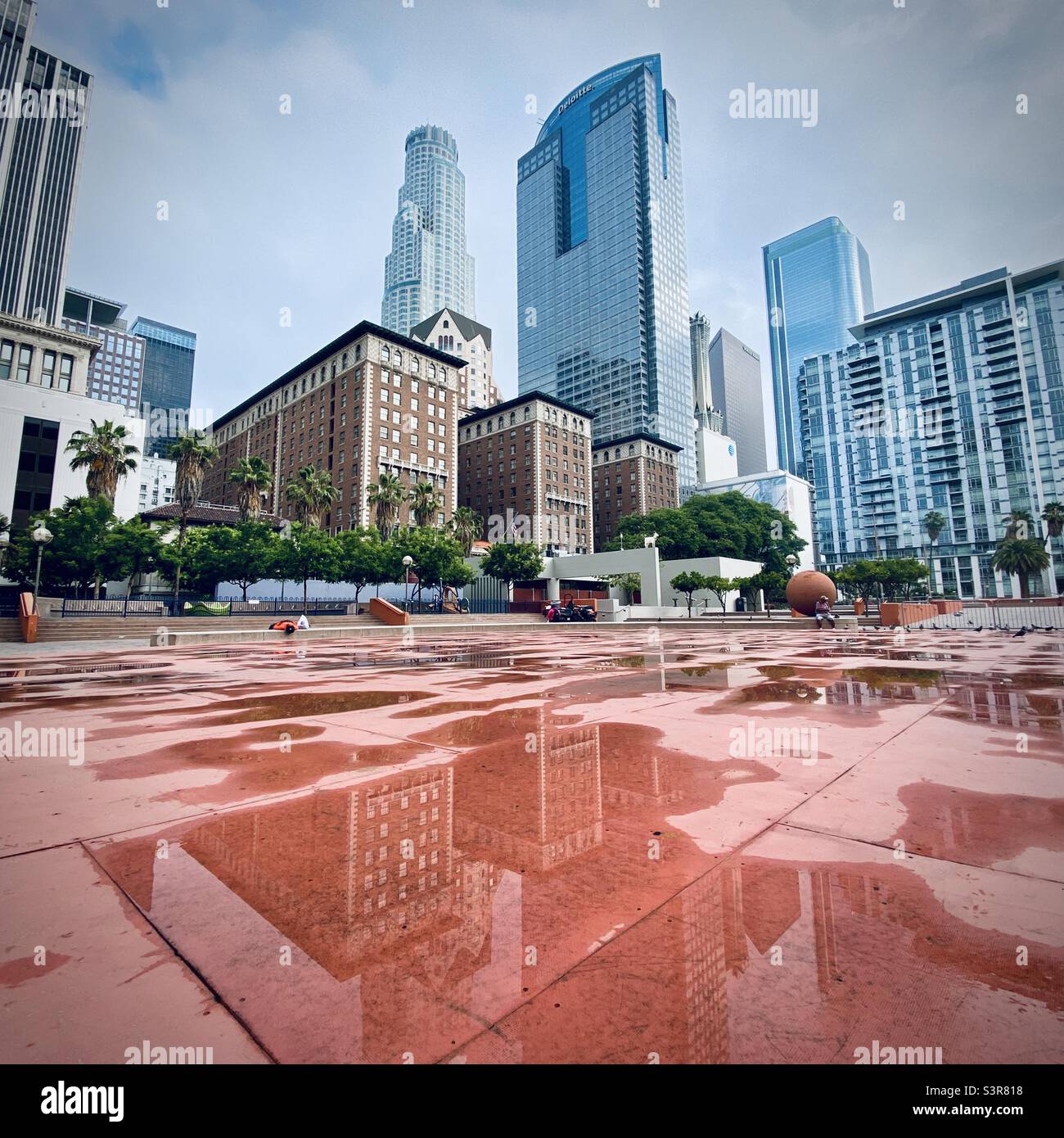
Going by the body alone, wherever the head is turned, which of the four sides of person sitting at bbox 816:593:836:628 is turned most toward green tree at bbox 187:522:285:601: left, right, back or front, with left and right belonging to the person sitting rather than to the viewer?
right

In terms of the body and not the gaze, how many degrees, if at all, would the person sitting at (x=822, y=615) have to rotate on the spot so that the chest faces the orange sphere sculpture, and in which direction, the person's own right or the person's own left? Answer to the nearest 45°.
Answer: approximately 180°

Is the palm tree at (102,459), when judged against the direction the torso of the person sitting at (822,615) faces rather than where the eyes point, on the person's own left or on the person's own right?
on the person's own right

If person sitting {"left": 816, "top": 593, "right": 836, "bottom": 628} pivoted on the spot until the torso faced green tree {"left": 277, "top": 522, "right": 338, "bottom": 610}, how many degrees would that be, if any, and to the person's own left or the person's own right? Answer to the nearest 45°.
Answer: approximately 90° to the person's own right

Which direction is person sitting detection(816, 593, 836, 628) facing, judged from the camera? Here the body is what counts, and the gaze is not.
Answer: toward the camera

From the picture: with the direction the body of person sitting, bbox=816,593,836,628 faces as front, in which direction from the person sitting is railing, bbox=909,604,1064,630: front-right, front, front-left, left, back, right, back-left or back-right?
back-left
